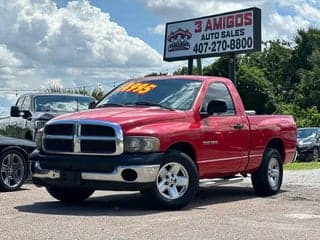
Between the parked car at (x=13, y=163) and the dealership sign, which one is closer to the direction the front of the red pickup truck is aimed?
the parked car

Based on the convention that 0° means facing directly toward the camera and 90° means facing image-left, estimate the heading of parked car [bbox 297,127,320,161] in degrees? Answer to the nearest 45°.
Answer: approximately 45°

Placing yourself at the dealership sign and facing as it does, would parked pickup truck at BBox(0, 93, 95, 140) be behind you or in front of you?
in front

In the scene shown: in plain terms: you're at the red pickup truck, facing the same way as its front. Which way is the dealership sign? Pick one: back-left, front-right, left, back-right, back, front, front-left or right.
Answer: back-right

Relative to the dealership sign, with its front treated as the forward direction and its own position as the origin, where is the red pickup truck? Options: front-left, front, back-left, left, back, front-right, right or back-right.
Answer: front-left

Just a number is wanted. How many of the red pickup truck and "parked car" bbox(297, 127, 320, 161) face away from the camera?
0

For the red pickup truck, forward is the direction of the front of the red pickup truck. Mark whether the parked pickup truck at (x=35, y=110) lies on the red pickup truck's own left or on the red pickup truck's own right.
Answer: on the red pickup truck's own right

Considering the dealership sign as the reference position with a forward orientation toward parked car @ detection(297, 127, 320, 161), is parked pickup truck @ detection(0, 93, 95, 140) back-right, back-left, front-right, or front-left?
back-right

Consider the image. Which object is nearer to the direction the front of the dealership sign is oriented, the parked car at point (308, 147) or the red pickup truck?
the red pickup truck

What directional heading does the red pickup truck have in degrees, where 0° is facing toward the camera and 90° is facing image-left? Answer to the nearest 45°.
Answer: approximately 45°

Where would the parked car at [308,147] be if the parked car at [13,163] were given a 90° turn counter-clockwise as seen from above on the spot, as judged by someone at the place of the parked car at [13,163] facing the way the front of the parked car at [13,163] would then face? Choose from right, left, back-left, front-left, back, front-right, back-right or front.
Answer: front
